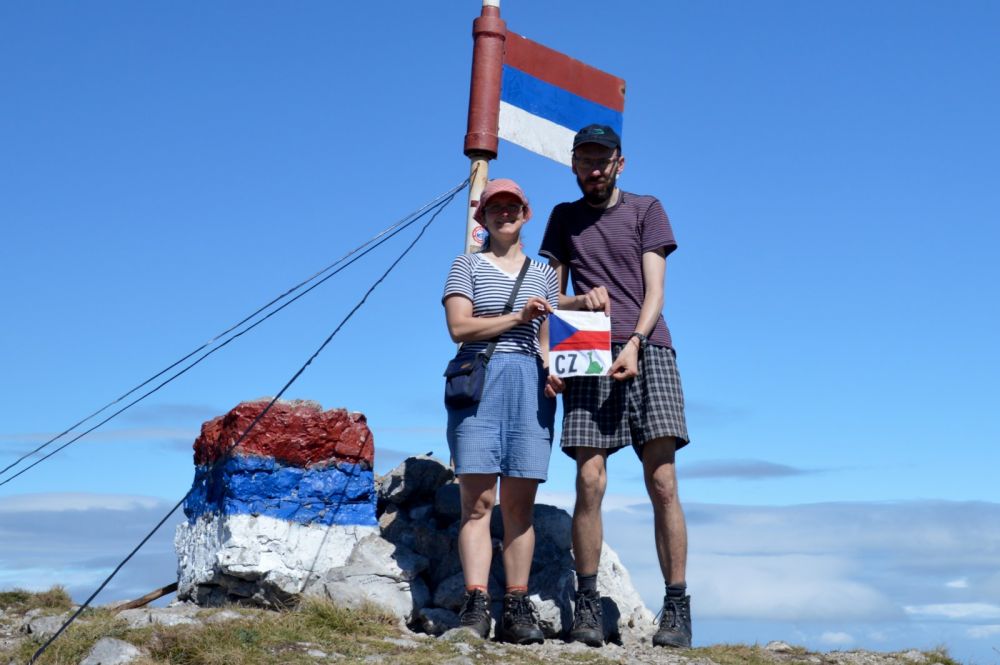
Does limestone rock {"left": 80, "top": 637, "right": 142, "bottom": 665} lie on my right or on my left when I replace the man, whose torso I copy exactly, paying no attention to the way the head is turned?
on my right

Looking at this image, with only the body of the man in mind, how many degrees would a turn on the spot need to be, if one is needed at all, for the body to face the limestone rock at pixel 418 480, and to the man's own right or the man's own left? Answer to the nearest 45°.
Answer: approximately 135° to the man's own right

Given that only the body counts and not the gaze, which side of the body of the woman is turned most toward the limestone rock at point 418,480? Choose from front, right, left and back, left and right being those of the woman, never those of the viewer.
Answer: back

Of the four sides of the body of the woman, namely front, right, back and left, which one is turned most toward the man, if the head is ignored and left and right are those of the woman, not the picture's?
left

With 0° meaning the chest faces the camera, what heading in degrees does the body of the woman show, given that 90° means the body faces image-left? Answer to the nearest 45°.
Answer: approximately 0°

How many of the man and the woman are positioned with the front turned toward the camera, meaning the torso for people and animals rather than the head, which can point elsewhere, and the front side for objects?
2
